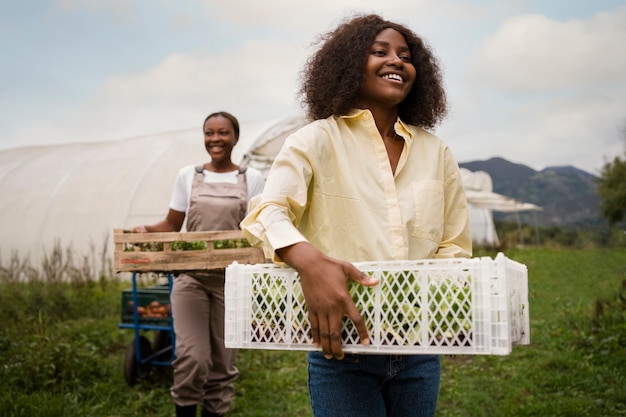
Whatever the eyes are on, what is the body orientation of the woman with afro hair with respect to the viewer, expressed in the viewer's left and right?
facing the viewer and to the right of the viewer

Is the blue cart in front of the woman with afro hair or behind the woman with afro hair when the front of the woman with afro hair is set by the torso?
behind

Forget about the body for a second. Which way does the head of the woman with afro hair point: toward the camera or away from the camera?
toward the camera

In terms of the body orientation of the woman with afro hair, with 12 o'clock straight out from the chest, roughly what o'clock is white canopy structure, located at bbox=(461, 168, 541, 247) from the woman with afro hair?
The white canopy structure is roughly at 8 o'clock from the woman with afro hair.

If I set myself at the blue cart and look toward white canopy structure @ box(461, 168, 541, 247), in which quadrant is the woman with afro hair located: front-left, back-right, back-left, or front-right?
back-right

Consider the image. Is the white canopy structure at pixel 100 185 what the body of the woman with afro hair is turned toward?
no

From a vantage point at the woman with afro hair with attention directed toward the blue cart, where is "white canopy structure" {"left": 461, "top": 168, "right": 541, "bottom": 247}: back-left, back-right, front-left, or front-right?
front-right
